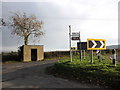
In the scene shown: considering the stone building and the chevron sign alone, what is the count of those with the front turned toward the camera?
2

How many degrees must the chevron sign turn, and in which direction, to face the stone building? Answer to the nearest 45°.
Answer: approximately 135° to its right

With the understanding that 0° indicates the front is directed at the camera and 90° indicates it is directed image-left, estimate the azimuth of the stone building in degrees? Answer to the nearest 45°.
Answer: approximately 0°

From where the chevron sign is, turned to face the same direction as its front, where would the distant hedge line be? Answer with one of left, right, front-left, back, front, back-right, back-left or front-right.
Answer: back-right

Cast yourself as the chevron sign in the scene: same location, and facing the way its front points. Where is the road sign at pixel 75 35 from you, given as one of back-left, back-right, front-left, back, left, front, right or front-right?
back-right
